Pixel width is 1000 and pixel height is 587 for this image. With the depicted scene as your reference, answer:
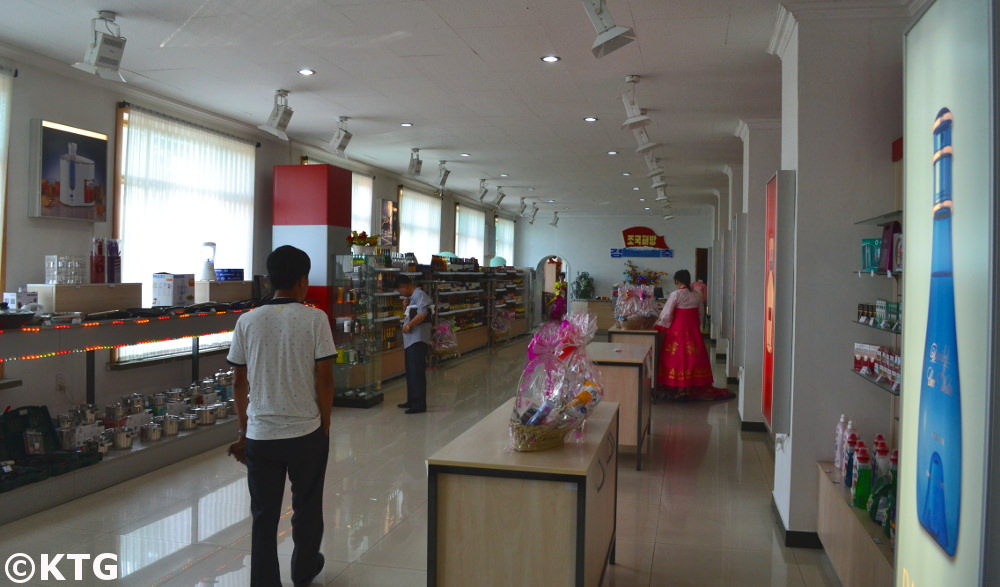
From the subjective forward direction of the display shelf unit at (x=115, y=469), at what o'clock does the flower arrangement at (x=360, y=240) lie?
The flower arrangement is roughly at 9 o'clock from the display shelf unit.

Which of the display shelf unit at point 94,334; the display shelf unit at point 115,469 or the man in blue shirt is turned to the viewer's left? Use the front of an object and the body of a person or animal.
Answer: the man in blue shirt

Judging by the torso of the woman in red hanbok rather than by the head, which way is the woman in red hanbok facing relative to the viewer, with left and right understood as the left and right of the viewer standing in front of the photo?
facing away from the viewer and to the left of the viewer

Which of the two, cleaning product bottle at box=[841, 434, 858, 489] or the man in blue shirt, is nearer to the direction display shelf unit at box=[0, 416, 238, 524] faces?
the cleaning product bottle

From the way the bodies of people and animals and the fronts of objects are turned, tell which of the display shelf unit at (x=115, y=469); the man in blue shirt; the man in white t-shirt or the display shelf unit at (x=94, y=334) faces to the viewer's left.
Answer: the man in blue shirt

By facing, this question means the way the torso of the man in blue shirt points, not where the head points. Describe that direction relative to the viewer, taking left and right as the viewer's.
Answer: facing to the left of the viewer

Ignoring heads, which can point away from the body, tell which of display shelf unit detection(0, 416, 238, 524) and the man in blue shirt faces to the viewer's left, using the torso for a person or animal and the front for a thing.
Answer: the man in blue shirt

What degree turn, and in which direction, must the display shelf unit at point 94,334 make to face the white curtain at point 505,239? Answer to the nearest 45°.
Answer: approximately 90° to its left

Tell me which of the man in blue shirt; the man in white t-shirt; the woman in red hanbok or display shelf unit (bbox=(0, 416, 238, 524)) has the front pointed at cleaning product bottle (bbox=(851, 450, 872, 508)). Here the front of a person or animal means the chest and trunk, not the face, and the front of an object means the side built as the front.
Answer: the display shelf unit

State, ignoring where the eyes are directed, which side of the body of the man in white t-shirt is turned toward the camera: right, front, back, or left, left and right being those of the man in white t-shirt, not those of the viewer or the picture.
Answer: back

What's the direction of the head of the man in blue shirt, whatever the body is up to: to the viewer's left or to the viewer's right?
to the viewer's left

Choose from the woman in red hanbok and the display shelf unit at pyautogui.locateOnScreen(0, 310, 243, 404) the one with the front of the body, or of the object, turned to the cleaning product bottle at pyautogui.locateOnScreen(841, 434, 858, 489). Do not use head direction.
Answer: the display shelf unit

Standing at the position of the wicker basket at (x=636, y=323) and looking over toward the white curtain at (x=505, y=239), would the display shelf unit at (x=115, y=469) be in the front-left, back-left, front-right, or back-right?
back-left
